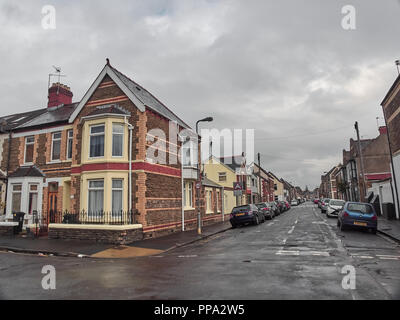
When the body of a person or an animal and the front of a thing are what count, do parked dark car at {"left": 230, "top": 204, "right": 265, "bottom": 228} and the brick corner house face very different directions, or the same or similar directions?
very different directions

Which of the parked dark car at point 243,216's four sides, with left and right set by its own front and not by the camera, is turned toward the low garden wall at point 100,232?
back

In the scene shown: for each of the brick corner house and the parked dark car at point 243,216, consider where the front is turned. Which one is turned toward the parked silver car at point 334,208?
the parked dark car

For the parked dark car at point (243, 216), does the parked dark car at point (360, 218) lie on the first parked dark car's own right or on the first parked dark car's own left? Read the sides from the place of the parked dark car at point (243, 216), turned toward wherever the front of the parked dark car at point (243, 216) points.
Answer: on the first parked dark car's own right

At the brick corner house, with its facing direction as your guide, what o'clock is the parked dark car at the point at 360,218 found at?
The parked dark car is roughly at 8 o'clock from the brick corner house.

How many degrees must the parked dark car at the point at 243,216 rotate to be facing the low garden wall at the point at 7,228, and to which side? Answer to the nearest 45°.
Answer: approximately 180°

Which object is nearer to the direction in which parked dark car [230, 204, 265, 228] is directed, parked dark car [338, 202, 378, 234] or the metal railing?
the parked dark car

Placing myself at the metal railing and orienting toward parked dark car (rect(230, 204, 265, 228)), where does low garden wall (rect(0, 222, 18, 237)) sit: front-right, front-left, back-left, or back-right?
back-left

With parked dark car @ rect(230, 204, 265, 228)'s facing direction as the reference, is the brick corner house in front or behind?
behind

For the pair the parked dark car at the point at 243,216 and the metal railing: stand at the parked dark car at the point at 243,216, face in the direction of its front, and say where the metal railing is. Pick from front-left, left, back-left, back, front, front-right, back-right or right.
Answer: back

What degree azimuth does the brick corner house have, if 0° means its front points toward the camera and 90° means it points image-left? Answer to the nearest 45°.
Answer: approximately 45°

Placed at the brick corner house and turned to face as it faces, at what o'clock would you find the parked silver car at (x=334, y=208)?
The parked silver car is roughly at 7 o'clock from the brick corner house.

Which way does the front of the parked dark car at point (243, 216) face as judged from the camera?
facing away from the viewer and to the right of the viewer
